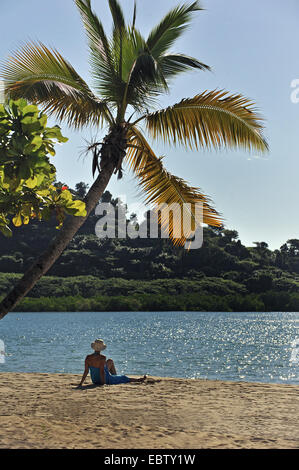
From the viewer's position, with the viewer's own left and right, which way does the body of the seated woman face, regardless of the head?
facing away from the viewer and to the right of the viewer
